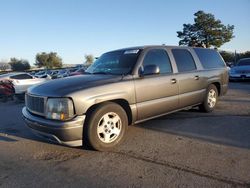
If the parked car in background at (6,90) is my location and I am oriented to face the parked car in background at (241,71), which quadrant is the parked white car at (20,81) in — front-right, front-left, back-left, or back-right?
front-left

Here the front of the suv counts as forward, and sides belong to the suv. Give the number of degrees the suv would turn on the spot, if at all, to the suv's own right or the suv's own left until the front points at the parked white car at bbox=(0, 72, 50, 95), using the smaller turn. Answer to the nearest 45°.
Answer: approximately 90° to the suv's own right

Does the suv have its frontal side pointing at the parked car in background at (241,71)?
no

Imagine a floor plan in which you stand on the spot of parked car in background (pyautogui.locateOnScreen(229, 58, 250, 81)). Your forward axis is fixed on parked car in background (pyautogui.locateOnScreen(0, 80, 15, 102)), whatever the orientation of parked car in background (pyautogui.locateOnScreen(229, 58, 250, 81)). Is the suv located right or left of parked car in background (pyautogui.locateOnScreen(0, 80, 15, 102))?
left

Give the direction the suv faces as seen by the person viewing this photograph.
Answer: facing the viewer and to the left of the viewer

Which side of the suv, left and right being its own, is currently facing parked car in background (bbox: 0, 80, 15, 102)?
right
